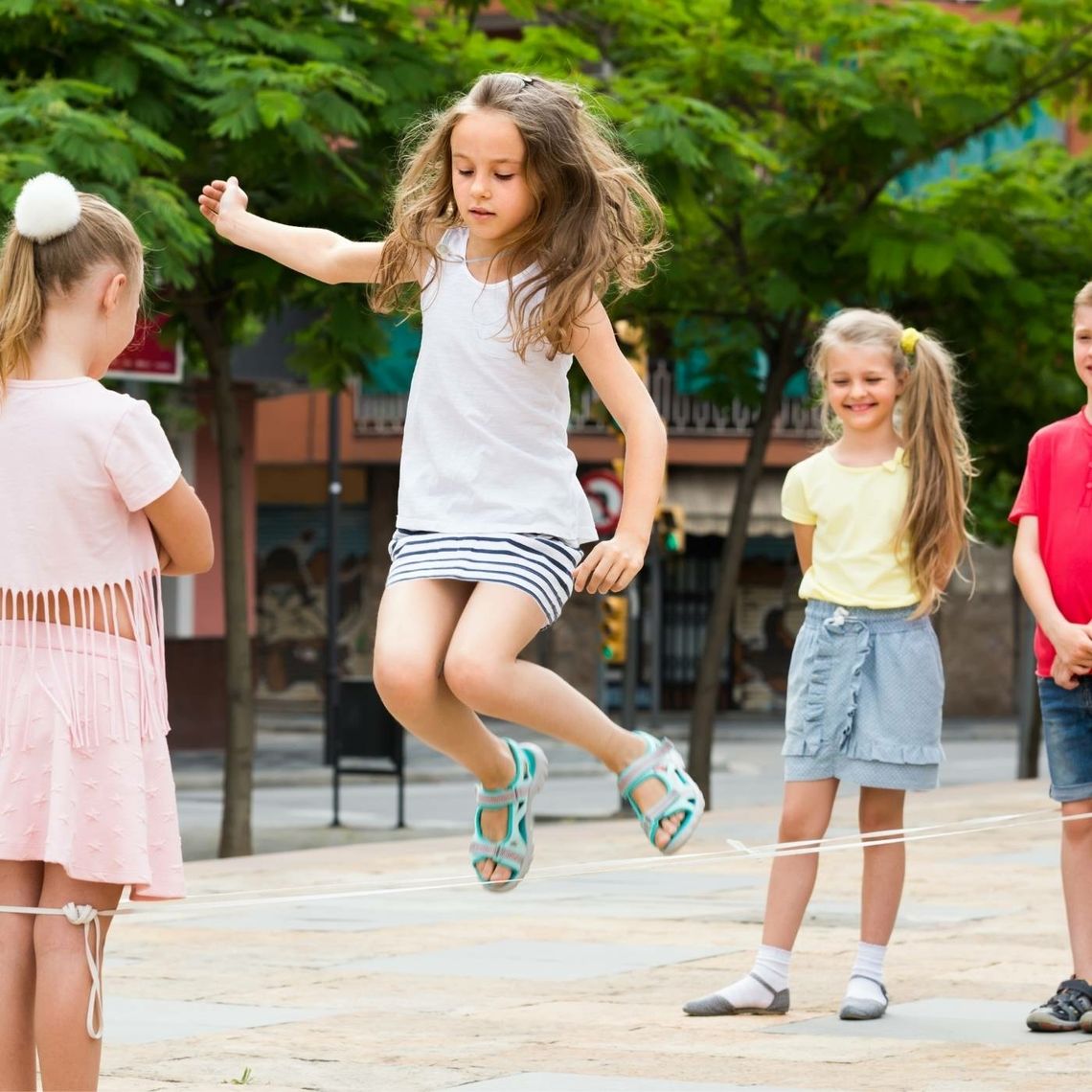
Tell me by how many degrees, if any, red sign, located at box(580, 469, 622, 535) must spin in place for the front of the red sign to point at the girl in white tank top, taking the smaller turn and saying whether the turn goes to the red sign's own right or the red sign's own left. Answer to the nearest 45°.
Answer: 0° — it already faces them

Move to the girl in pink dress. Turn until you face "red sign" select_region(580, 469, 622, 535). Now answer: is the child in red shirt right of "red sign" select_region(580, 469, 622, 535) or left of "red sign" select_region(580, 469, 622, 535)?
right

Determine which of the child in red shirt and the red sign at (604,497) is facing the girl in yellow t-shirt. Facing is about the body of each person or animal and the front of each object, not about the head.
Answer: the red sign

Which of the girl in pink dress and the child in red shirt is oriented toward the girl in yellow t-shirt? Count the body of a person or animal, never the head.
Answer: the girl in pink dress

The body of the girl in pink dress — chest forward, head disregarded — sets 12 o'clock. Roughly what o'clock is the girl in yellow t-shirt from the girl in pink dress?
The girl in yellow t-shirt is roughly at 12 o'clock from the girl in pink dress.

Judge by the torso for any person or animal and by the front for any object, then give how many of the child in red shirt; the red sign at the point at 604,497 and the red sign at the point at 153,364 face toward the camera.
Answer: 3

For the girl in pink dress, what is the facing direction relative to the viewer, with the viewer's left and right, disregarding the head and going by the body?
facing away from the viewer and to the right of the viewer

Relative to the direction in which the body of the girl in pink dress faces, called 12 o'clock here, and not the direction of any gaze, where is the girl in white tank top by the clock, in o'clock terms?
The girl in white tank top is roughly at 1 o'clock from the girl in pink dress.

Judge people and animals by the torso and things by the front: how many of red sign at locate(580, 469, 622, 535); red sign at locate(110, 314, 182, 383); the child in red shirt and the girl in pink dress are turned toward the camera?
3

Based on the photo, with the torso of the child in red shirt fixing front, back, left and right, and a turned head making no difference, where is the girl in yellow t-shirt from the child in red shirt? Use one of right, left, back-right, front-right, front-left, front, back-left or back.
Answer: right

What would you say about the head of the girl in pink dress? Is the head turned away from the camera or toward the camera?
away from the camera
